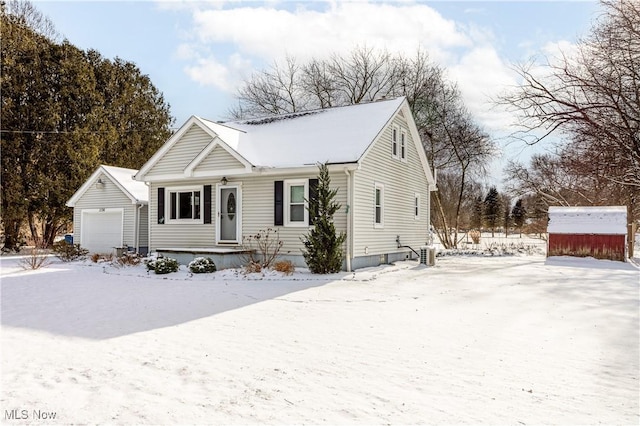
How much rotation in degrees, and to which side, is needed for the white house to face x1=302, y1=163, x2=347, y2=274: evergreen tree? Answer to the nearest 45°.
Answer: approximately 45° to its left

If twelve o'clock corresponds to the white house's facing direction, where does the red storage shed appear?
The red storage shed is roughly at 7 o'clock from the white house.

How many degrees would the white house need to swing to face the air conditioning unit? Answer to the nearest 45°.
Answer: approximately 135° to its left

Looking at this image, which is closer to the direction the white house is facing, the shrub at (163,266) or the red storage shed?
the shrub

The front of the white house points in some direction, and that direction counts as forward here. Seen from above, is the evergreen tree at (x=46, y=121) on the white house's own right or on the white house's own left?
on the white house's own right

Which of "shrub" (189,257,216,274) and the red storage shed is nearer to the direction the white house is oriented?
the shrub

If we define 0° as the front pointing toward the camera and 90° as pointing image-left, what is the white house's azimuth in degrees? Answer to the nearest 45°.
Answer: approximately 45°

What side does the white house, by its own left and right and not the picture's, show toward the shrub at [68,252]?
right

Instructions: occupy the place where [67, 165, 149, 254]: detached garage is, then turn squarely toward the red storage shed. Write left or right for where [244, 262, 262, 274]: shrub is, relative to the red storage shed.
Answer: right

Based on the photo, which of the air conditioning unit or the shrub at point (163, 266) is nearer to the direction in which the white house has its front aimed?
the shrub
